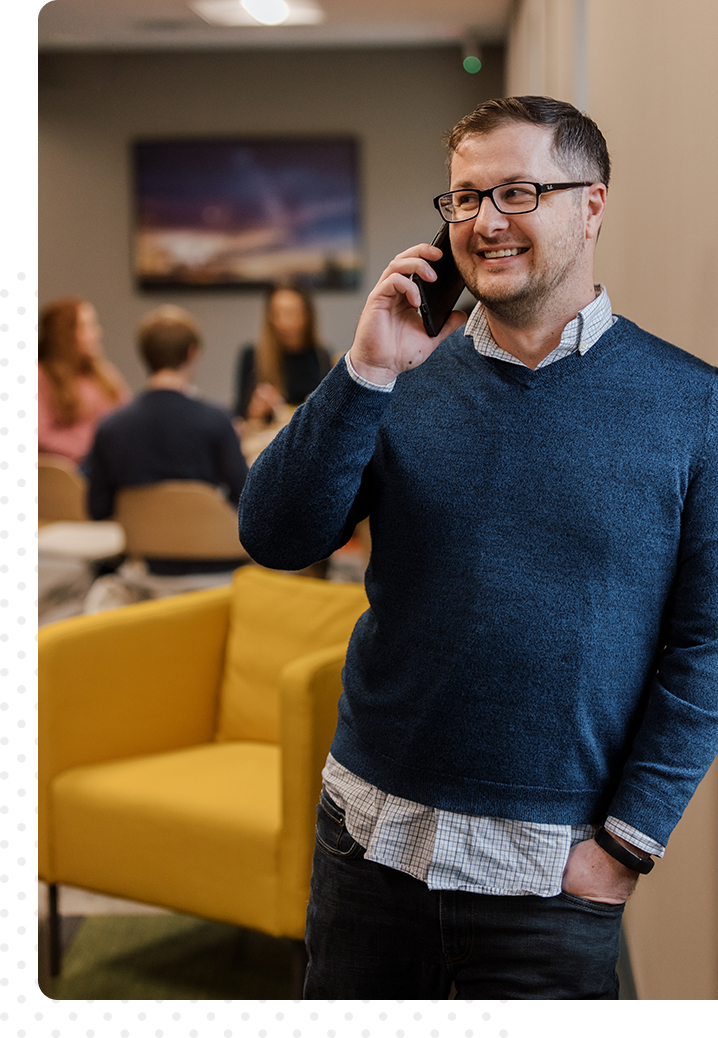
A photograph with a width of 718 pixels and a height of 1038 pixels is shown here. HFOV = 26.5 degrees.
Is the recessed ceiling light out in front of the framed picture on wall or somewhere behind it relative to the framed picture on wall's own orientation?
in front

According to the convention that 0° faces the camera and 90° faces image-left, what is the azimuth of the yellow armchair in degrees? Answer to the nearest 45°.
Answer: approximately 45°

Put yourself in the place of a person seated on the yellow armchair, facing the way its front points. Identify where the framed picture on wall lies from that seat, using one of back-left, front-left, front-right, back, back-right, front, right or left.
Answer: back-right

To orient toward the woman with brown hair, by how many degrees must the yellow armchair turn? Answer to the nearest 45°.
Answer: approximately 135° to its right

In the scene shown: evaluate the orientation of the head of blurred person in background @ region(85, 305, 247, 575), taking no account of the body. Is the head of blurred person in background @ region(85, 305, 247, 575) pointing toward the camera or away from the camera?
away from the camera

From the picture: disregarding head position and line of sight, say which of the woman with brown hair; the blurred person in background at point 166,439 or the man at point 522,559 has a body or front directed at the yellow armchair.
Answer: the woman with brown hair

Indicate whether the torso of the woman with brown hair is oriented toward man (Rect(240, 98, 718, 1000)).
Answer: yes

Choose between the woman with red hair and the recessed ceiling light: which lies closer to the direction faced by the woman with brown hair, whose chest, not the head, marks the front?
the recessed ceiling light

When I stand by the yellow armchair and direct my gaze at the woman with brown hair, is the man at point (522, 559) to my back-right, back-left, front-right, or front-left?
back-right

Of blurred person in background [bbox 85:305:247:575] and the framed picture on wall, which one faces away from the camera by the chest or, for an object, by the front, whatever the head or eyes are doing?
the blurred person in background

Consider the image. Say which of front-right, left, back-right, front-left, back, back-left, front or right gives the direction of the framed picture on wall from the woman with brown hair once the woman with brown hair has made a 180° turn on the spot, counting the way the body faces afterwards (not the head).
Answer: front

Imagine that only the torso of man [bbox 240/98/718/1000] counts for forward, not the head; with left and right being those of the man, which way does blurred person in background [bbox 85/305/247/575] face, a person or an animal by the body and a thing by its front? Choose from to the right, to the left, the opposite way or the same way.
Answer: the opposite way

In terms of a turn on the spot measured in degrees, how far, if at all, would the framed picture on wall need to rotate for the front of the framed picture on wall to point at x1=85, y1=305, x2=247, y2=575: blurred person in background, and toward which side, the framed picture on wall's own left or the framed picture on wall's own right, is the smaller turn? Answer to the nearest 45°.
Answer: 0° — it already faces them
